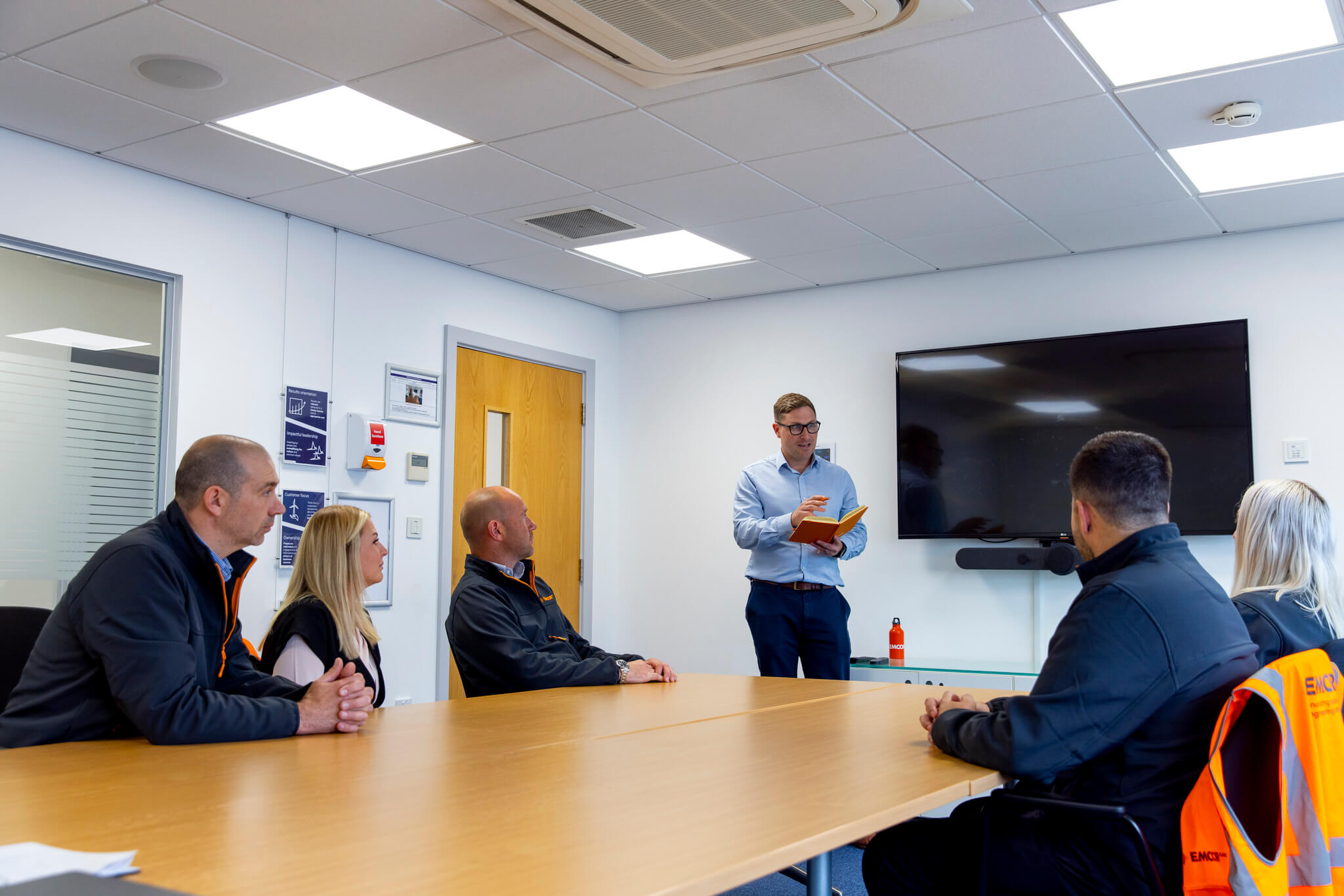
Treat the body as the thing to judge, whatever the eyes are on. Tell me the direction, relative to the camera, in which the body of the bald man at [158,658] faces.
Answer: to the viewer's right

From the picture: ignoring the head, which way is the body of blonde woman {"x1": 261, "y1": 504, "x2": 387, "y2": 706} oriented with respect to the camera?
to the viewer's right

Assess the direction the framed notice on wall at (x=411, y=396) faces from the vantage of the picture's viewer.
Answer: facing the viewer and to the right of the viewer

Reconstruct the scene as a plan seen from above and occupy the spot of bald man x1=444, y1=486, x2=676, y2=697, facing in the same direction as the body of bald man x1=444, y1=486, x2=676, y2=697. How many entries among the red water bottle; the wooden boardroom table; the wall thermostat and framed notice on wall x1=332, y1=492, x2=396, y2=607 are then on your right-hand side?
1

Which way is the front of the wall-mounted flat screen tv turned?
toward the camera

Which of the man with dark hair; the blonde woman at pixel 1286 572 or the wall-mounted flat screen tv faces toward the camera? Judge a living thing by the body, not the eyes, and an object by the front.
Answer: the wall-mounted flat screen tv

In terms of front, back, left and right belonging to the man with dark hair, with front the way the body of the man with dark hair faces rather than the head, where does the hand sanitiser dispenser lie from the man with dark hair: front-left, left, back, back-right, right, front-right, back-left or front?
front

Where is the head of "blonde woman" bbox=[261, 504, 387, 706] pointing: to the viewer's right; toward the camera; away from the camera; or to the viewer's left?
to the viewer's right

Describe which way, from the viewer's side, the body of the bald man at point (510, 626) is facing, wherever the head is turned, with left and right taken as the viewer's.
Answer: facing to the right of the viewer

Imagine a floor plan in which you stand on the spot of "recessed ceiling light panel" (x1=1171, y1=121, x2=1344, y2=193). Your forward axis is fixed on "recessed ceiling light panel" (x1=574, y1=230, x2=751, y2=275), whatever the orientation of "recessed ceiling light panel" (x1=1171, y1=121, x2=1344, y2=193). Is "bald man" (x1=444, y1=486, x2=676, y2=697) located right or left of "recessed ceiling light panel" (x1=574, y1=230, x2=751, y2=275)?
left

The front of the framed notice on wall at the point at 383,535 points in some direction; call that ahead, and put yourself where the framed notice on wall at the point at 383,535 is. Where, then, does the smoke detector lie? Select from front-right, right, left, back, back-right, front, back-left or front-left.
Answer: front

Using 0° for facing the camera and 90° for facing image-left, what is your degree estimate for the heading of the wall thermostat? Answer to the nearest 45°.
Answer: approximately 315°

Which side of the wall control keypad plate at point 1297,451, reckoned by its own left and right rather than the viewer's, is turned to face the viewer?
front

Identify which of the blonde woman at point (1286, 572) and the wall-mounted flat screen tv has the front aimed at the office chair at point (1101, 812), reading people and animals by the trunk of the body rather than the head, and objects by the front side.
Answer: the wall-mounted flat screen tv

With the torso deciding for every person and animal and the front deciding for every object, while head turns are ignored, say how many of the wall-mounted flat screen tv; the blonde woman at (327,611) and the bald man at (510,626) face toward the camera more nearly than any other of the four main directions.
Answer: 1
